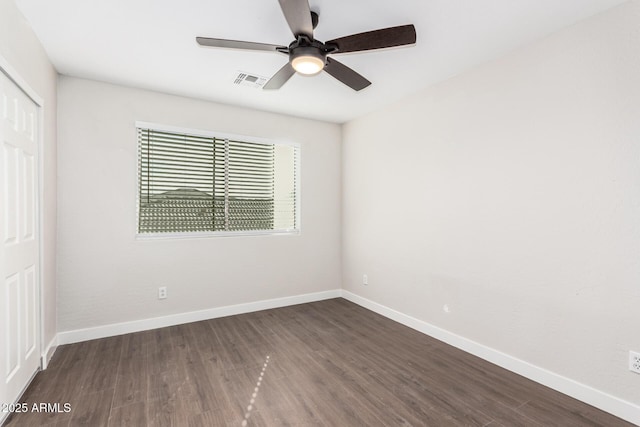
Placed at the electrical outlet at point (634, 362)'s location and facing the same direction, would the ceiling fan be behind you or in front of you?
in front

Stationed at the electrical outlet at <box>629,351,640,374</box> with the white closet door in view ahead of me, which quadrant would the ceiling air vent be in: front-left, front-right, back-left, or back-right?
front-right

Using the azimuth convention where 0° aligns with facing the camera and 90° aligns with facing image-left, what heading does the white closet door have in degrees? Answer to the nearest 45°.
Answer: approximately 270°

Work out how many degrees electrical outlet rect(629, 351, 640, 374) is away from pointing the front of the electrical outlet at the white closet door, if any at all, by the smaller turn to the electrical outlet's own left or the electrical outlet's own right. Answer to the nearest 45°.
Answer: approximately 45° to the electrical outlet's own right

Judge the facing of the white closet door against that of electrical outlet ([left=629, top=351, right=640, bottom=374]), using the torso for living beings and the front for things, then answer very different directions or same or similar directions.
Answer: very different directions

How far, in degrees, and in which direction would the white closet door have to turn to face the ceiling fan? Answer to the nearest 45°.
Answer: approximately 45° to its right

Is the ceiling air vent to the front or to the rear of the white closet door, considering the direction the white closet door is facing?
to the front

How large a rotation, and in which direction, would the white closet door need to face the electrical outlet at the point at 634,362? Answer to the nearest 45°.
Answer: approximately 45° to its right

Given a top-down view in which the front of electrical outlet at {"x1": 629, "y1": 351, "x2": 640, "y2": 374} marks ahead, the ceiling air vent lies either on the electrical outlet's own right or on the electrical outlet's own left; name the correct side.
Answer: on the electrical outlet's own right
